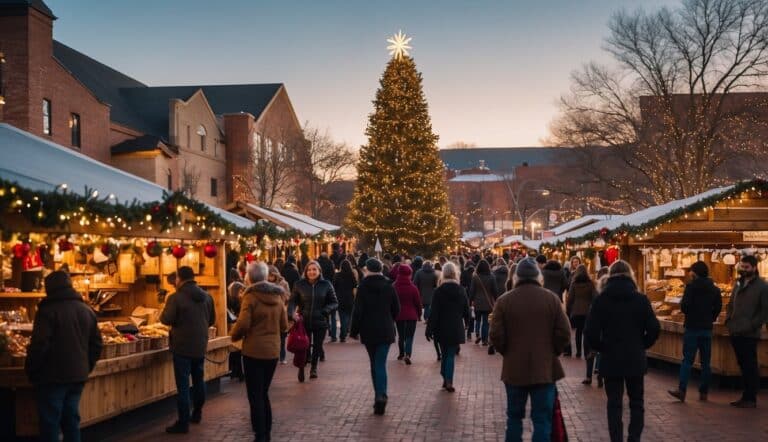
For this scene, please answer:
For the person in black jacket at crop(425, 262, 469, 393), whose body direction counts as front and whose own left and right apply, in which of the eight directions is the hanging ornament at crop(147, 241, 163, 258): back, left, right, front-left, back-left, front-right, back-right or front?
left

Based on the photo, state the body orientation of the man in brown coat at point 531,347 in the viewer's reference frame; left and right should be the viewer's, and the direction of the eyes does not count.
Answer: facing away from the viewer

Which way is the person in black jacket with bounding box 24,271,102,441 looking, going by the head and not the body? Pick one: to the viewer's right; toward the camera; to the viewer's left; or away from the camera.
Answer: away from the camera

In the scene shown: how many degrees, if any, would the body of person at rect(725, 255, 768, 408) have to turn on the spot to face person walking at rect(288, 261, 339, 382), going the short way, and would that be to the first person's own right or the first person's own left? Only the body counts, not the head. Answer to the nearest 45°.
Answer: approximately 45° to the first person's own right

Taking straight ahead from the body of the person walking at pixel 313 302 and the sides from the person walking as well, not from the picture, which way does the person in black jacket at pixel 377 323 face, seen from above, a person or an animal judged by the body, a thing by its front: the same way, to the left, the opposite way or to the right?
the opposite way

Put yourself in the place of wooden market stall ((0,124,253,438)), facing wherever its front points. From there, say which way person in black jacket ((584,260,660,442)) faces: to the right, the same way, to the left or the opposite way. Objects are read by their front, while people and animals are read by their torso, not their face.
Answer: to the left

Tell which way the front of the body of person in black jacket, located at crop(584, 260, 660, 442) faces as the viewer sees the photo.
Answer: away from the camera

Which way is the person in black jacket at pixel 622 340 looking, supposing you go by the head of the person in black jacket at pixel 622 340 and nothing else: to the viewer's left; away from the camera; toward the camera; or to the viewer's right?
away from the camera

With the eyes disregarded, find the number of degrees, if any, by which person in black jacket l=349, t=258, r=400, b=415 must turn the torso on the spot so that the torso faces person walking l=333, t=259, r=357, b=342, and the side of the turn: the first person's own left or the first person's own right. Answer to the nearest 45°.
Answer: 0° — they already face them

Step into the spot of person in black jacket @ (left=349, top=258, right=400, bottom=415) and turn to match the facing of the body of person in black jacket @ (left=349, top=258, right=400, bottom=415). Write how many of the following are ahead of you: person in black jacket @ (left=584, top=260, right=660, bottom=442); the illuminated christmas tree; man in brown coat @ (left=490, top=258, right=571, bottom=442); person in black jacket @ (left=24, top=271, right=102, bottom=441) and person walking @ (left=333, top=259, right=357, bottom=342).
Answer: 2

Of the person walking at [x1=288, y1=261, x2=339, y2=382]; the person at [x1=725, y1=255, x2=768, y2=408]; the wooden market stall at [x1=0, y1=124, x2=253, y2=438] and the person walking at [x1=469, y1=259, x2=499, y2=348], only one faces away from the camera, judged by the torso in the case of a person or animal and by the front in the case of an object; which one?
the person walking at [x1=469, y1=259, x2=499, y2=348]

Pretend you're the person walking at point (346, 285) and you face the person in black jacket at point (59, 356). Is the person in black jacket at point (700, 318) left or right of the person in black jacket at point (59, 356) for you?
left
